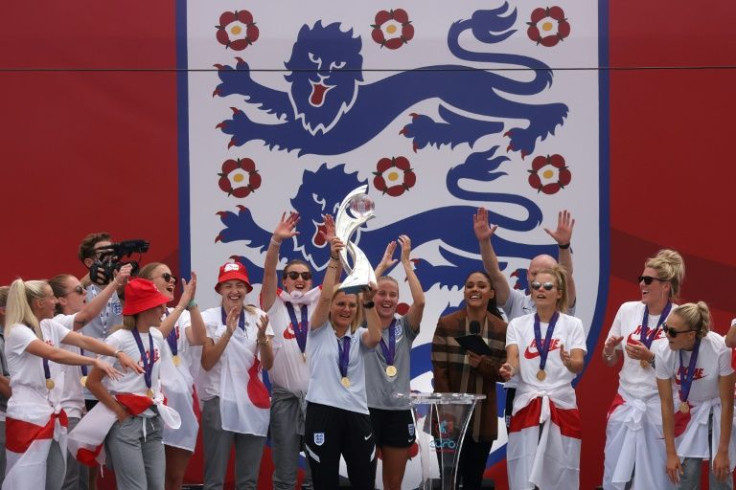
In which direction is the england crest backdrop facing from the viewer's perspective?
toward the camera

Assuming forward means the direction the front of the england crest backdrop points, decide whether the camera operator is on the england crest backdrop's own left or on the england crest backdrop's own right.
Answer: on the england crest backdrop's own right
